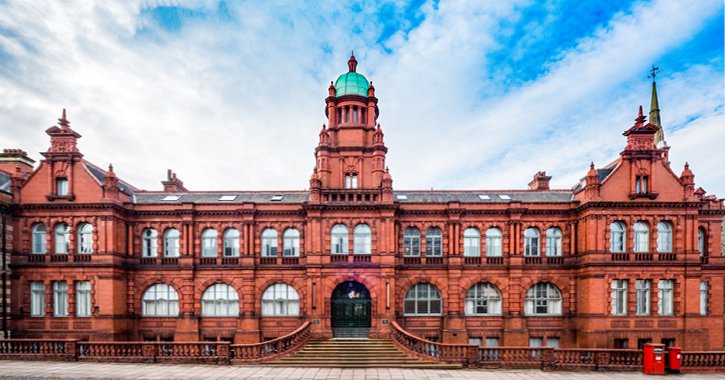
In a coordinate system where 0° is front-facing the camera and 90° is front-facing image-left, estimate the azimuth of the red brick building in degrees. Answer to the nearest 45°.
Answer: approximately 0°
